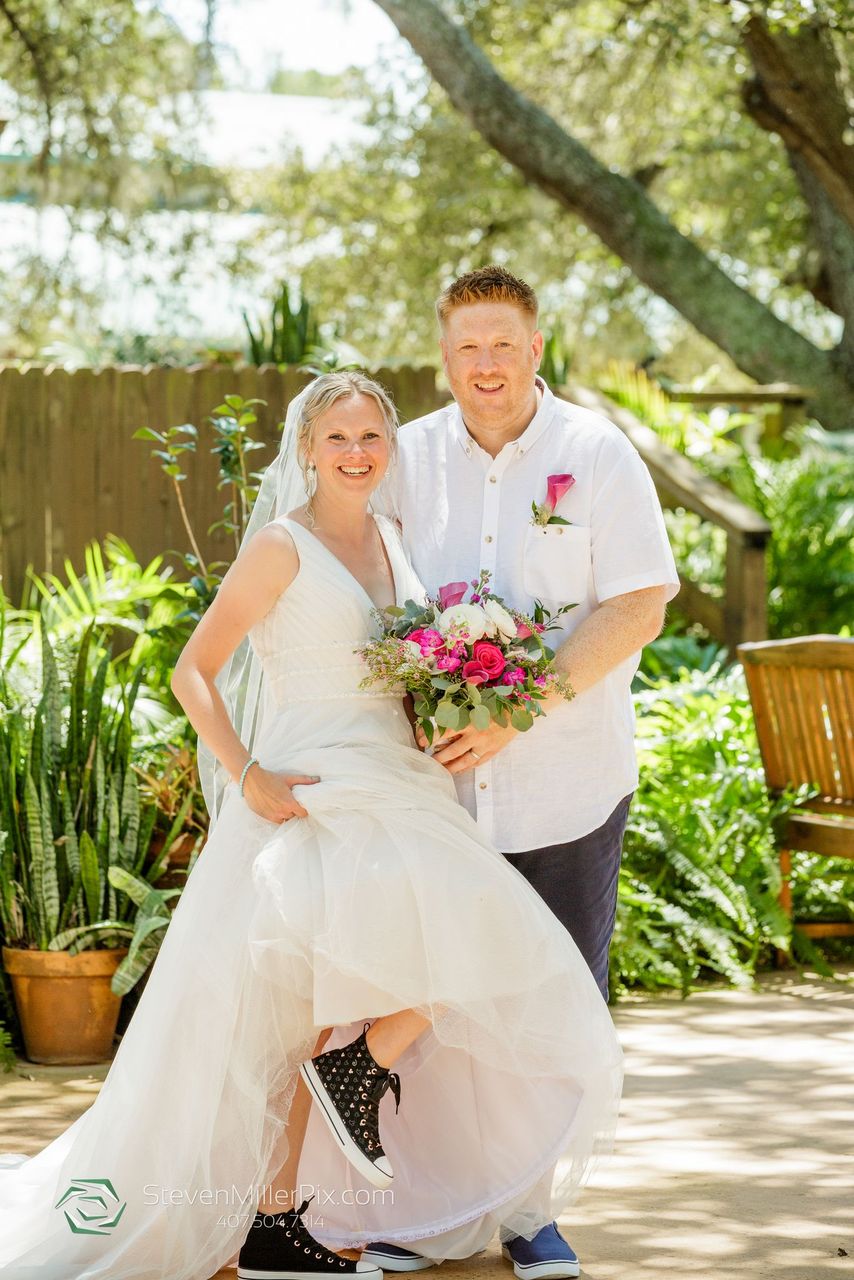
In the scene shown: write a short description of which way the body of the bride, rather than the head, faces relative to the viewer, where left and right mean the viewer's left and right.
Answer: facing the viewer and to the right of the viewer

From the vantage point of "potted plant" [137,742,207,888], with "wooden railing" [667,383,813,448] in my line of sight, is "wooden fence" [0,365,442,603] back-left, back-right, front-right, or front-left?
front-left

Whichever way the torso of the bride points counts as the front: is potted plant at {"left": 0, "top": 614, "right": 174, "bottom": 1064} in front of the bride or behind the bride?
behind

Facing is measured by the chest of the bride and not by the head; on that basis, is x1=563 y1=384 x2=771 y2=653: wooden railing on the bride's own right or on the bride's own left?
on the bride's own left

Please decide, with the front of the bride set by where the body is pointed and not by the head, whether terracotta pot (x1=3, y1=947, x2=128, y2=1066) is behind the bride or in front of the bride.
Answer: behind

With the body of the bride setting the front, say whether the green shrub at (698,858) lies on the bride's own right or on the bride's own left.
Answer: on the bride's own left

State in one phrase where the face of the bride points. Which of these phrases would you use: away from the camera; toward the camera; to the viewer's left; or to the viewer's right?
toward the camera

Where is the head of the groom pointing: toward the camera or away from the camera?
toward the camera

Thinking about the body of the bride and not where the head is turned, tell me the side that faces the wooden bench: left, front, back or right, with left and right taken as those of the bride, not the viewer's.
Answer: left
